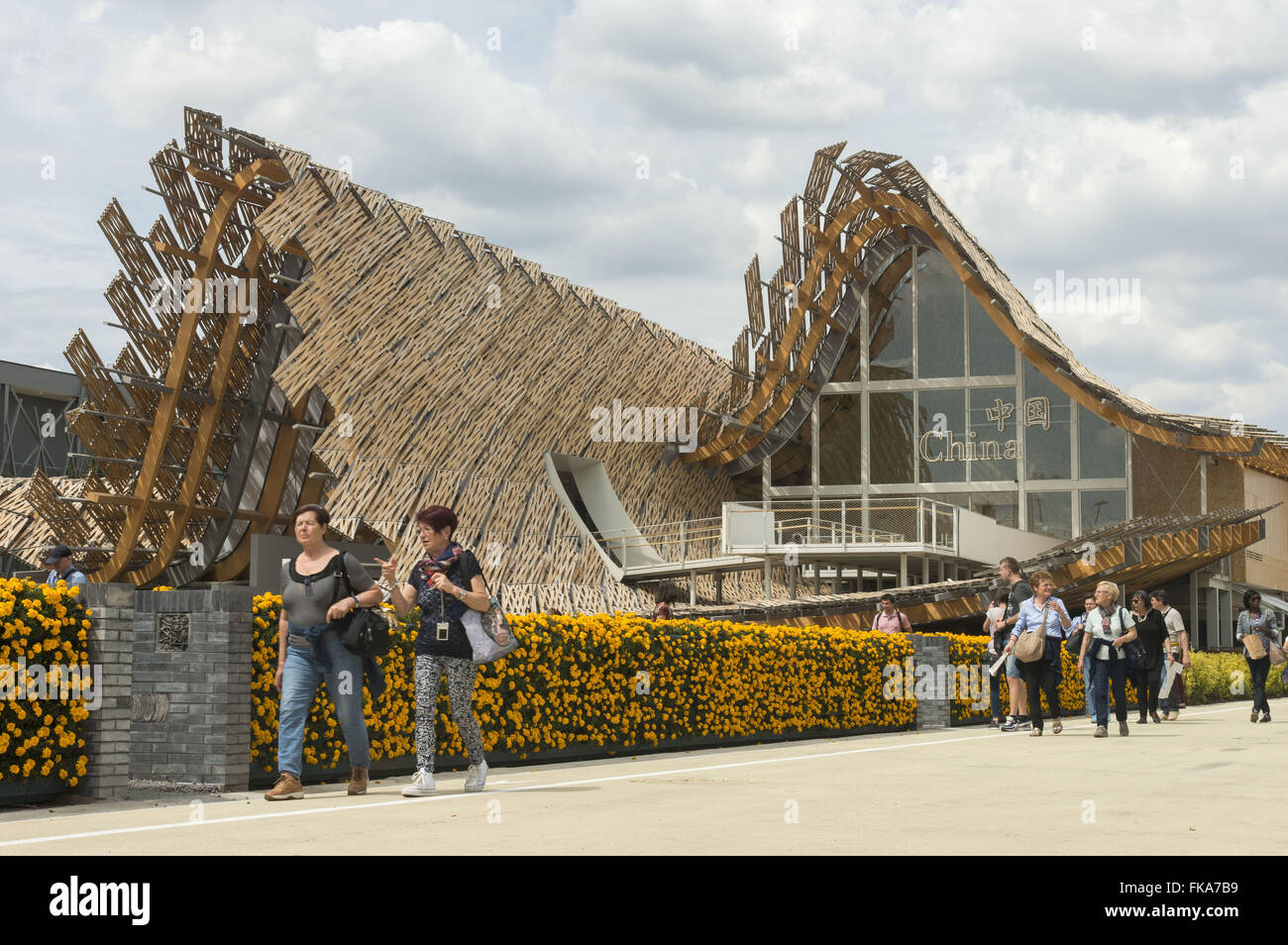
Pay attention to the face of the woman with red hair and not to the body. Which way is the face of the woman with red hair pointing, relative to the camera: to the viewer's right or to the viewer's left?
to the viewer's left

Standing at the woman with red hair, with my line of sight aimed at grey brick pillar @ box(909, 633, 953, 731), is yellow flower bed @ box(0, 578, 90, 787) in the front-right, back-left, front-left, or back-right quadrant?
back-left

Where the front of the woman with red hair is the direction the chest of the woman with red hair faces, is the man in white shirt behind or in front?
behind

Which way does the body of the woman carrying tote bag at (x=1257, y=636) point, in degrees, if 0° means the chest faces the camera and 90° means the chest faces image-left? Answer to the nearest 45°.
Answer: approximately 0°

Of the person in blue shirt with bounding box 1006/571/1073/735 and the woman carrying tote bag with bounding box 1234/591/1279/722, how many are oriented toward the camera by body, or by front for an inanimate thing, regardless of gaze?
2
